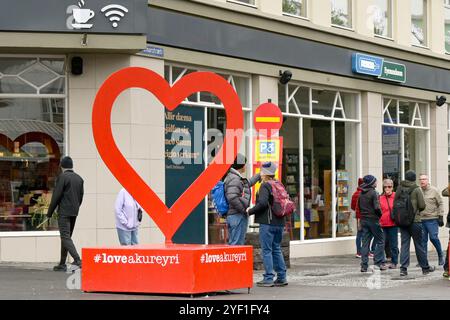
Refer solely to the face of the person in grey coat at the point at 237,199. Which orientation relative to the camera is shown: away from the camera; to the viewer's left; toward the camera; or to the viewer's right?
to the viewer's right

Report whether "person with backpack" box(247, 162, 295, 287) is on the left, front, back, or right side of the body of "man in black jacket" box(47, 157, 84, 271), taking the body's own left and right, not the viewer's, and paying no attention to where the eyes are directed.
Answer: back

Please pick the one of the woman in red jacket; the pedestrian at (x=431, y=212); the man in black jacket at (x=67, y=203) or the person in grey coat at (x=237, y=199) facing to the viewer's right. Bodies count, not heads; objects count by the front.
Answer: the person in grey coat

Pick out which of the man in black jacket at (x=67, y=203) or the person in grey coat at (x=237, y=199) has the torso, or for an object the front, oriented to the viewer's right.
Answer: the person in grey coat

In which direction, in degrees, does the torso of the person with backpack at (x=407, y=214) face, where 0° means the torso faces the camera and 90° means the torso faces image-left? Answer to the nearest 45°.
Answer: approximately 225°

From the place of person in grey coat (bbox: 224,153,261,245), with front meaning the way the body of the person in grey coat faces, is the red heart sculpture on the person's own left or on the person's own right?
on the person's own right

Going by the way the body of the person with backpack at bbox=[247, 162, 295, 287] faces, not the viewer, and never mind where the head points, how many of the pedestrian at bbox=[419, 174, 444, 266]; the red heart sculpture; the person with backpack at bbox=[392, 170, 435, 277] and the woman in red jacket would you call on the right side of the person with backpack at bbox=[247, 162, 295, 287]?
3

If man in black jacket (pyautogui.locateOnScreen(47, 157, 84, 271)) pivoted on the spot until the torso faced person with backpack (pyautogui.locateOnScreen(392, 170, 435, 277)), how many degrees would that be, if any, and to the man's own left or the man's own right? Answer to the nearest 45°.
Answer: approximately 135° to the man's own right

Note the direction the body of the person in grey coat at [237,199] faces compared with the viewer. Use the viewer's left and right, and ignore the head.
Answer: facing to the right of the viewer

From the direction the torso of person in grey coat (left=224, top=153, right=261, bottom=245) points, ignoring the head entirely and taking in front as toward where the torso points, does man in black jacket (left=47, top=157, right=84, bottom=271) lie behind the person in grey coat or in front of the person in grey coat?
behind

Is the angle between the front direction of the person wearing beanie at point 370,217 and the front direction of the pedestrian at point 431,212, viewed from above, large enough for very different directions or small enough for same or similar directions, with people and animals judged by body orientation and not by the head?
very different directions

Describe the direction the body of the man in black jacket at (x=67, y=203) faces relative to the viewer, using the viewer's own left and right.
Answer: facing away from the viewer and to the left of the viewer

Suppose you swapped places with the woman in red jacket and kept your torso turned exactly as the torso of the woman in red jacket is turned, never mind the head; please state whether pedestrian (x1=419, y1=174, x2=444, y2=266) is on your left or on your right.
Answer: on your left
